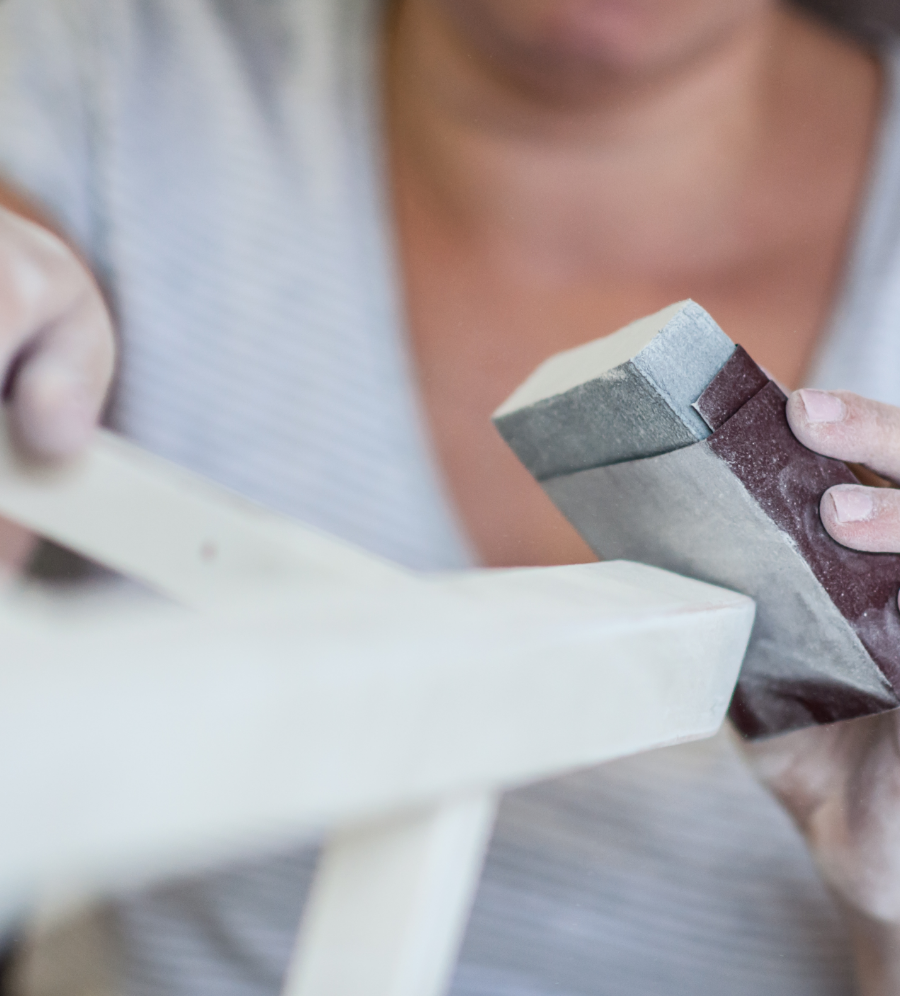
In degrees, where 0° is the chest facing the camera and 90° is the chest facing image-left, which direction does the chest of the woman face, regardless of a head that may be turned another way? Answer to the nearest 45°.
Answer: approximately 0°
